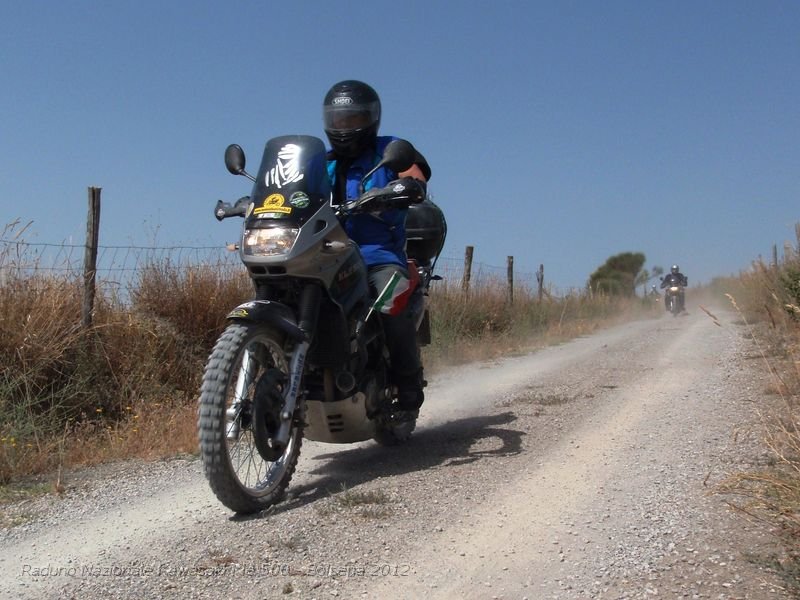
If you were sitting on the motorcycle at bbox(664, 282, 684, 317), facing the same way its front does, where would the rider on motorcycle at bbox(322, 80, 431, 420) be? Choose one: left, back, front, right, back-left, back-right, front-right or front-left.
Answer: front

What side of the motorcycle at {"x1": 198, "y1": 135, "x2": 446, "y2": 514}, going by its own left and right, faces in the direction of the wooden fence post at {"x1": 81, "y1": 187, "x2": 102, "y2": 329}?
right

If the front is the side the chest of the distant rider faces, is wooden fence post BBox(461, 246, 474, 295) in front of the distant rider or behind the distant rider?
in front

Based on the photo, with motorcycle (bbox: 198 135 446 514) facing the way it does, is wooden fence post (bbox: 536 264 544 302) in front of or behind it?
behind

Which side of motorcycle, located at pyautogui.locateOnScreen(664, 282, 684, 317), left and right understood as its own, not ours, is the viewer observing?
front

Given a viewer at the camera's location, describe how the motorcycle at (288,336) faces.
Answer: facing the viewer and to the left of the viewer

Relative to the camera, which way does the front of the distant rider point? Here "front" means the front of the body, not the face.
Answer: toward the camera

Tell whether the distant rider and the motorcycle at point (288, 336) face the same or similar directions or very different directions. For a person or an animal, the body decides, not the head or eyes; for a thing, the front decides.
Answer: same or similar directions

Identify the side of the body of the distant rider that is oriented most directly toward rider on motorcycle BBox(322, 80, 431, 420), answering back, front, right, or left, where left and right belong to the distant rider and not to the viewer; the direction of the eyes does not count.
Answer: front

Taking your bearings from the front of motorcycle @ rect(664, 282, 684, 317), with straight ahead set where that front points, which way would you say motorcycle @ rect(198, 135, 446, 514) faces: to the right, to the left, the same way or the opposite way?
the same way

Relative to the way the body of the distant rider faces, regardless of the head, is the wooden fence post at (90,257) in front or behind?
in front

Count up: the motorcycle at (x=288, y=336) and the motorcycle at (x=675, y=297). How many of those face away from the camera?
0

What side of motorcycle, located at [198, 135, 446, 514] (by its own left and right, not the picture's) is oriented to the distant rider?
back

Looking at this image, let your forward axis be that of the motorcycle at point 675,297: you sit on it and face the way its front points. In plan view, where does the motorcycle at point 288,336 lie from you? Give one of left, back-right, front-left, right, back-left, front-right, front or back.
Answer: front
